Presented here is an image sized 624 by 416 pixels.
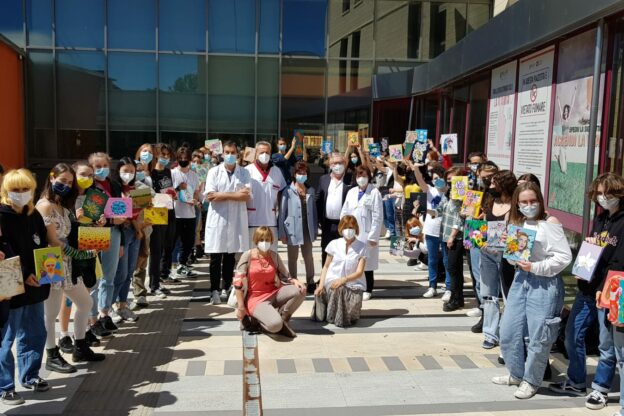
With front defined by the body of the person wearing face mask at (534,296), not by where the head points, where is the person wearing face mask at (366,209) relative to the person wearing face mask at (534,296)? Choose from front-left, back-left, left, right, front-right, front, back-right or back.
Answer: right

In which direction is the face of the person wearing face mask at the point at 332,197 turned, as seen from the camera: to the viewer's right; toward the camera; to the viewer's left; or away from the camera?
toward the camera

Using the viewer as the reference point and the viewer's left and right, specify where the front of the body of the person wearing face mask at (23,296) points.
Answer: facing the viewer and to the right of the viewer

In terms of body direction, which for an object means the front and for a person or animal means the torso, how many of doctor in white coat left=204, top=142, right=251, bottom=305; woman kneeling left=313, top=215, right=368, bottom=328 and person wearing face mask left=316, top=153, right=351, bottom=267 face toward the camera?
3

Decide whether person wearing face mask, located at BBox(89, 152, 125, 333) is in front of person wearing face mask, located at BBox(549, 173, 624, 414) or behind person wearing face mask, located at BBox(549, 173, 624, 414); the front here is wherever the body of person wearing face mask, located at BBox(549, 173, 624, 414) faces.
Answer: in front

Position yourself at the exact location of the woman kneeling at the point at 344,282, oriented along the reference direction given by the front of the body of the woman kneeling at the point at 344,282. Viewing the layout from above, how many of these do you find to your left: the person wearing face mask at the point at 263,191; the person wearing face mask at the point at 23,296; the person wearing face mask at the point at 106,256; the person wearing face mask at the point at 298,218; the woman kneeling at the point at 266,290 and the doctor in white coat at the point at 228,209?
0

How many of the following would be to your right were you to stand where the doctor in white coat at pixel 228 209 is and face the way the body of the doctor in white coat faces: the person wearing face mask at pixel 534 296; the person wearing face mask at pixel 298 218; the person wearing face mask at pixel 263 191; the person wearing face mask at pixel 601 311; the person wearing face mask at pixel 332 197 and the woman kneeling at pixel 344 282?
0

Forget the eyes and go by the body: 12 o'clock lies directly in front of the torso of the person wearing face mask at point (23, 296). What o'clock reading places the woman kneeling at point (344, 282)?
The woman kneeling is roughly at 10 o'clock from the person wearing face mask.

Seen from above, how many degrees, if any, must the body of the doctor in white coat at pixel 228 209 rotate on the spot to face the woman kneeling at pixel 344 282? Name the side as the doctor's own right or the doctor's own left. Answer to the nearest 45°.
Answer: approximately 45° to the doctor's own left

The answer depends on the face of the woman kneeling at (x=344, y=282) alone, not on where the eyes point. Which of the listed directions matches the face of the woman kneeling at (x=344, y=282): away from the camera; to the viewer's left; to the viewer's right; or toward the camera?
toward the camera

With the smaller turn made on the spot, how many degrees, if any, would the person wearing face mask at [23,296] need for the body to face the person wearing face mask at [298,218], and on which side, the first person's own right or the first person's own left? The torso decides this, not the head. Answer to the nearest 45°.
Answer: approximately 90° to the first person's own left

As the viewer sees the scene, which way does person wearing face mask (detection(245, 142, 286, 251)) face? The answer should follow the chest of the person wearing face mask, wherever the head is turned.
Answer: toward the camera

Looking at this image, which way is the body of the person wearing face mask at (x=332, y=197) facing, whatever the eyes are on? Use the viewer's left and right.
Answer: facing the viewer

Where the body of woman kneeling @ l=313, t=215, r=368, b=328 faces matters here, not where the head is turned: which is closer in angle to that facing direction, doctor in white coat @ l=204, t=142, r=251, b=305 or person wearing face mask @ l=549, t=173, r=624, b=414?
the person wearing face mask

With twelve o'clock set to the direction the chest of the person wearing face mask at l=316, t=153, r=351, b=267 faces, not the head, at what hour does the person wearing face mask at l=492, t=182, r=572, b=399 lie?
the person wearing face mask at l=492, t=182, r=572, b=399 is roughly at 11 o'clock from the person wearing face mask at l=316, t=153, r=351, b=267.

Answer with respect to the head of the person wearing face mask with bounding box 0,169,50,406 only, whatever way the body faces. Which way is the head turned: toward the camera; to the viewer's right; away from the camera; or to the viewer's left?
toward the camera

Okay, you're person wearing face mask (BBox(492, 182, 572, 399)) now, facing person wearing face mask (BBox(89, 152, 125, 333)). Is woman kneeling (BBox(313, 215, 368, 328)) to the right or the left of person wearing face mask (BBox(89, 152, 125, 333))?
right

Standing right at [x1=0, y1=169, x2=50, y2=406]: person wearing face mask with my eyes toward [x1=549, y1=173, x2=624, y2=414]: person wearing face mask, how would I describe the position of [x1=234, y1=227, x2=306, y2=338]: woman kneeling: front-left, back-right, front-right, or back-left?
front-left

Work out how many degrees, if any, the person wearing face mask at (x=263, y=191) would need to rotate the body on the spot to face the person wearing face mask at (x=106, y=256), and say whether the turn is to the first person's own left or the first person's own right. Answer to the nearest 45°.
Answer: approximately 45° to the first person's own right

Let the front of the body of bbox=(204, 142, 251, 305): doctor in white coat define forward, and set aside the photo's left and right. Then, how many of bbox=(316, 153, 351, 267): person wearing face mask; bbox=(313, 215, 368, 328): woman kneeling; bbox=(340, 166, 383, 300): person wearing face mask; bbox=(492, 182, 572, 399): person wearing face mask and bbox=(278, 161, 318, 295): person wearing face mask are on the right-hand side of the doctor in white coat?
0
